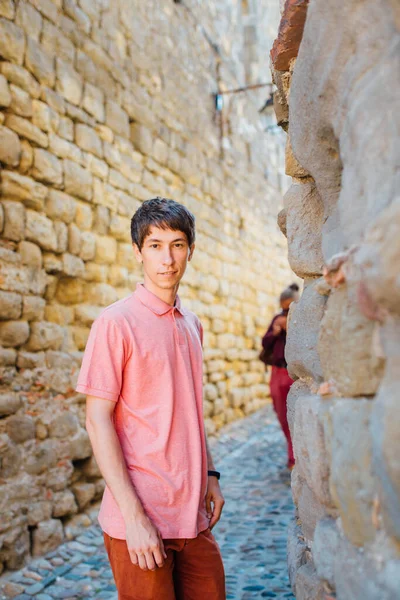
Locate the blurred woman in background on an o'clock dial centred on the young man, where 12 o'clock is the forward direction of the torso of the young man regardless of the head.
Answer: The blurred woman in background is roughly at 8 o'clock from the young man.

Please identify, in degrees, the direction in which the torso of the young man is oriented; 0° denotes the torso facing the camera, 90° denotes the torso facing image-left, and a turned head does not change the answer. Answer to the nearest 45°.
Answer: approximately 315°
